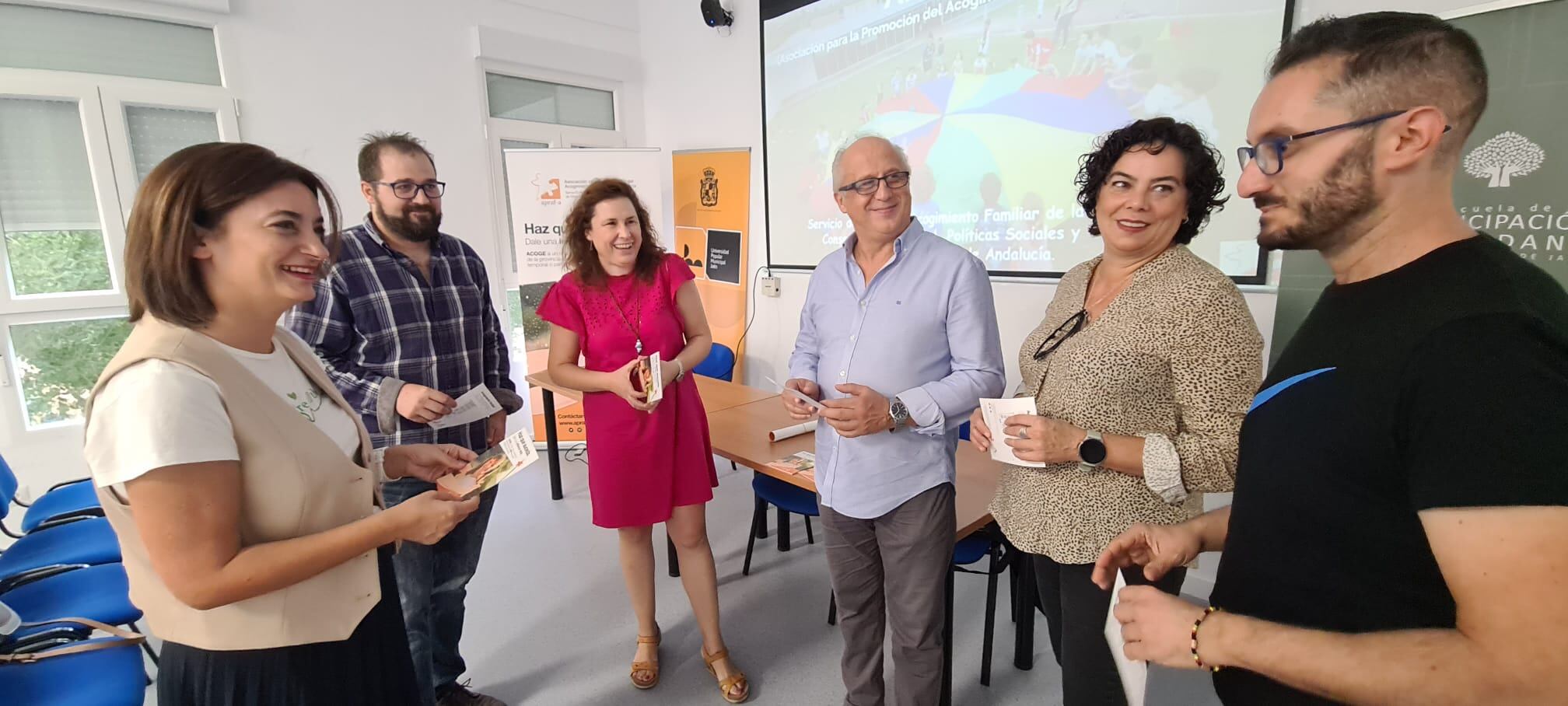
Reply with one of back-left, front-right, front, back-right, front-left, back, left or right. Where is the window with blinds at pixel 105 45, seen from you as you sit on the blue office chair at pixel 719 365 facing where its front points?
front-right

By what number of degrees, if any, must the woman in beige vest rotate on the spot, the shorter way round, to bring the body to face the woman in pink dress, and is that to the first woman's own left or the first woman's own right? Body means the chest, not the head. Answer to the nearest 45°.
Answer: approximately 90° to the first woman's own left

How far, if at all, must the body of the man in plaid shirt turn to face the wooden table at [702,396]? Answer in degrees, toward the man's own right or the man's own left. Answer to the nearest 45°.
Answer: approximately 90° to the man's own left

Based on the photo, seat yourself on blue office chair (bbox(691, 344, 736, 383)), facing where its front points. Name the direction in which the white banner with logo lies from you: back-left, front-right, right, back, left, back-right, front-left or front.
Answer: right

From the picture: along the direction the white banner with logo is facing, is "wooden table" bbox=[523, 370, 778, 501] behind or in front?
in front

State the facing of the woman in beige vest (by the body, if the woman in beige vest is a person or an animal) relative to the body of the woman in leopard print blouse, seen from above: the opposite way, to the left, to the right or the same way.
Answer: the opposite way

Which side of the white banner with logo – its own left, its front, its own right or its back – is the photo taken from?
front

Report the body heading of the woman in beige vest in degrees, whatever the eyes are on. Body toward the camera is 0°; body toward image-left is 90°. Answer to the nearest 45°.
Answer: approximately 315°

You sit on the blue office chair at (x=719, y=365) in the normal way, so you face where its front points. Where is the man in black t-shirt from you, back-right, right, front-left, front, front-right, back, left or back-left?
front-left

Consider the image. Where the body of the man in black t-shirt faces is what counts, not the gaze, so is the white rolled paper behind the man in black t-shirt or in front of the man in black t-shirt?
in front

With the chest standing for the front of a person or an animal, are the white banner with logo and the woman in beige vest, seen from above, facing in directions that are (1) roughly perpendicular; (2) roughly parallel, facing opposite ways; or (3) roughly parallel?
roughly perpendicular

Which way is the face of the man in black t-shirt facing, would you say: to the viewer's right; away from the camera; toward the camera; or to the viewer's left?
to the viewer's left

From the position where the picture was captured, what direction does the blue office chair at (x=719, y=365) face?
facing the viewer and to the left of the viewer

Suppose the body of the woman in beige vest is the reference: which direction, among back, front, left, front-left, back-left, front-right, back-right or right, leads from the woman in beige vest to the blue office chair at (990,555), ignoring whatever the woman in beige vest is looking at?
front-left

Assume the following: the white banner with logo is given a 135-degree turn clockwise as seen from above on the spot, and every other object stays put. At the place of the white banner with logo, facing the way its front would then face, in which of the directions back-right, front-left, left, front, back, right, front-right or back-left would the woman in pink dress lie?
back-left

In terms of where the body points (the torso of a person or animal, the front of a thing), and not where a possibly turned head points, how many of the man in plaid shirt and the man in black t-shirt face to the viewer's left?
1

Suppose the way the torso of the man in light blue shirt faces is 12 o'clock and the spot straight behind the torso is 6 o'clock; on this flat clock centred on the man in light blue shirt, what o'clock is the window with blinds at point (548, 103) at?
The window with blinds is roughly at 3 o'clock from the man in light blue shirt.
